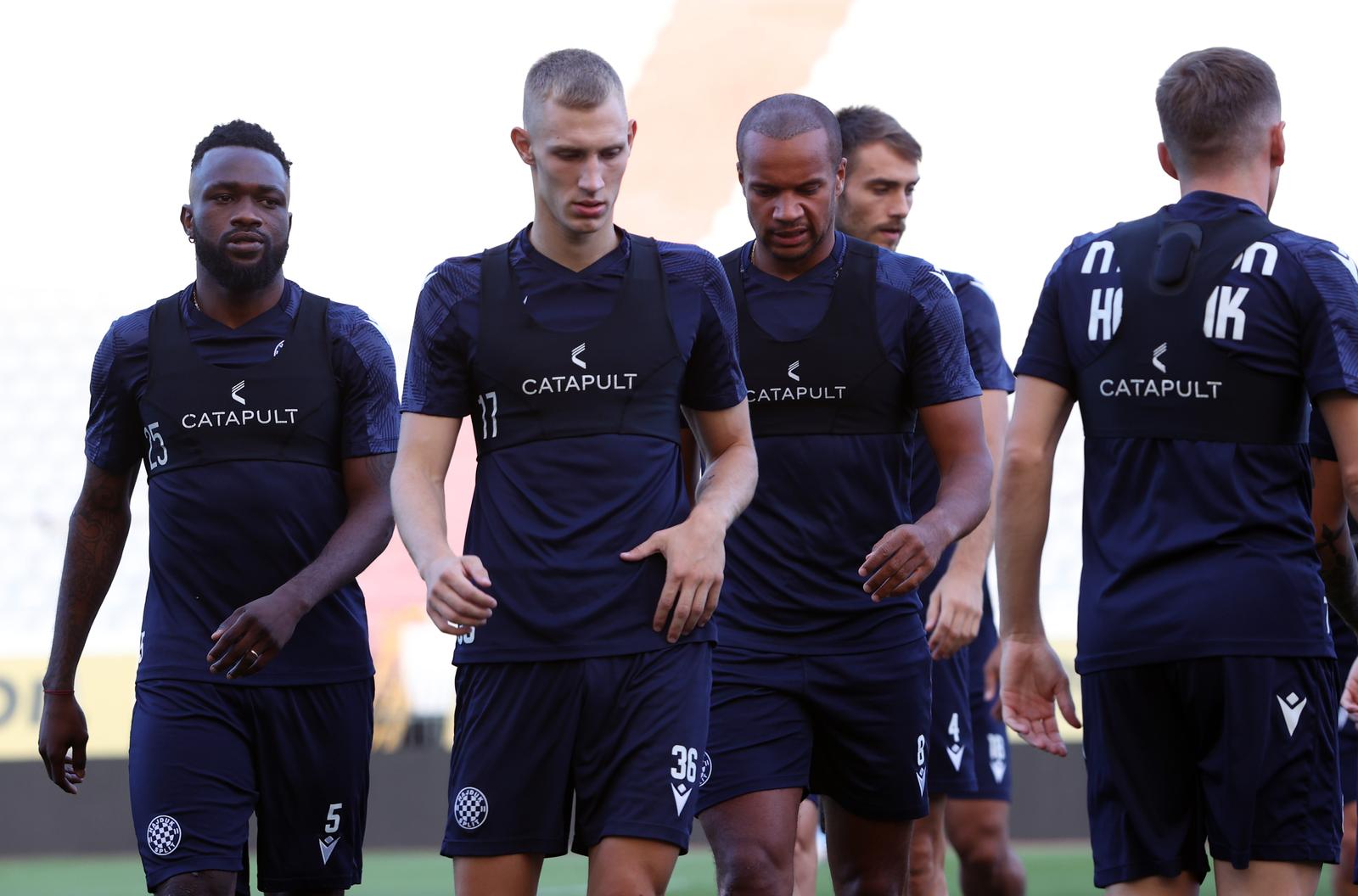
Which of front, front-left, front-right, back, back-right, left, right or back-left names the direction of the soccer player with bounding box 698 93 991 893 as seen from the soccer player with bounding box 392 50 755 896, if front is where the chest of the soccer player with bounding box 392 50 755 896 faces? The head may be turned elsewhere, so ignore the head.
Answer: back-left

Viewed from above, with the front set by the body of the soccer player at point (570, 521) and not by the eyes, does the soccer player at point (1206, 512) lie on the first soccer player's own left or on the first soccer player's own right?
on the first soccer player's own left

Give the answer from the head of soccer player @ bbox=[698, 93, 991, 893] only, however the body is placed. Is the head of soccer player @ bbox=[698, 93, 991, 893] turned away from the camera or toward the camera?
toward the camera

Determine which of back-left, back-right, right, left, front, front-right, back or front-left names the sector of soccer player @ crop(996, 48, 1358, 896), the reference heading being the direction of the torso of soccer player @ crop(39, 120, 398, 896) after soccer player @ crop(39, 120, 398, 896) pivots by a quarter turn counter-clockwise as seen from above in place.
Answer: front-right

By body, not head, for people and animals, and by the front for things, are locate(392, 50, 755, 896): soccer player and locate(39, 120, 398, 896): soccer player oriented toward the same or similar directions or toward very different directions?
same or similar directions

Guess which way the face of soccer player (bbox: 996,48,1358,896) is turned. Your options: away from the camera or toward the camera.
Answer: away from the camera

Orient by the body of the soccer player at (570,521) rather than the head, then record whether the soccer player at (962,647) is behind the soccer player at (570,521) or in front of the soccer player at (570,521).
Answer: behind

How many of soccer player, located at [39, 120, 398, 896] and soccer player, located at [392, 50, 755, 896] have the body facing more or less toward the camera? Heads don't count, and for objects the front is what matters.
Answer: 2

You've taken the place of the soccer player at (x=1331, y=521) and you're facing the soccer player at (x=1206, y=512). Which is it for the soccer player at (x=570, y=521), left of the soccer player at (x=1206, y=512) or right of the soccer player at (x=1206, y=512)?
right

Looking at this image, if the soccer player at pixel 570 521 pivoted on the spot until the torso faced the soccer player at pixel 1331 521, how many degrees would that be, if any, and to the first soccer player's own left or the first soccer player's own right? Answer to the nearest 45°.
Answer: approximately 90° to the first soccer player's own left

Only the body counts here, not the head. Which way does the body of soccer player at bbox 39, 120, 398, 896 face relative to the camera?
toward the camera
